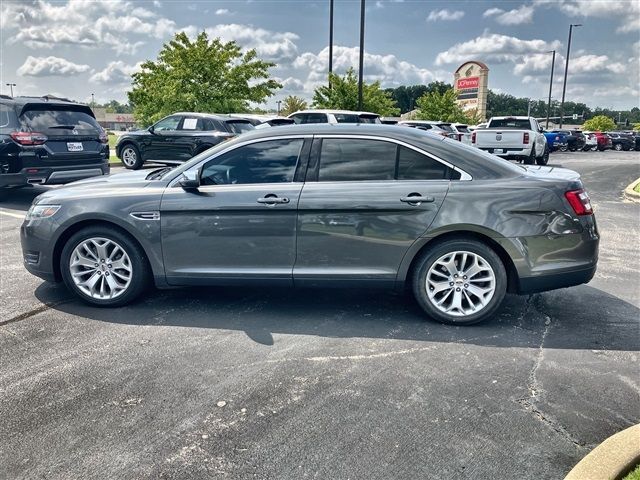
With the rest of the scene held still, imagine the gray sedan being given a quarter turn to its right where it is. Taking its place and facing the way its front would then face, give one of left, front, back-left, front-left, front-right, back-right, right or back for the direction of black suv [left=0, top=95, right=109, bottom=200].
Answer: front-left

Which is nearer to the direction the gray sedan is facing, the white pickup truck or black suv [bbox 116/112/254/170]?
the black suv

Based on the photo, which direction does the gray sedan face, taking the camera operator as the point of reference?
facing to the left of the viewer

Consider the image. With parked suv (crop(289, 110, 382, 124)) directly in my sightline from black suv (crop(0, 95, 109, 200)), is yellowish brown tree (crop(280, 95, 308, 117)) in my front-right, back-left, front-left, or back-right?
front-left

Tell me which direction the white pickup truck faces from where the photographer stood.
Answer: facing away from the viewer and to the right of the viewer

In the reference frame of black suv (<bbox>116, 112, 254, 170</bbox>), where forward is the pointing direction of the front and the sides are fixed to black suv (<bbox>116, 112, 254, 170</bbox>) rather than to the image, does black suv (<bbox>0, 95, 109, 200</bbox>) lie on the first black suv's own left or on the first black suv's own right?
on the first black suv's own left

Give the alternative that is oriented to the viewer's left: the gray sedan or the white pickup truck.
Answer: the gray sedan

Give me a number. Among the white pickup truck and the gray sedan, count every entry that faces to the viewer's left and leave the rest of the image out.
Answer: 1

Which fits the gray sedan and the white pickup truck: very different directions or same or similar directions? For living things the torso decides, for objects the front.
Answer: very different directions

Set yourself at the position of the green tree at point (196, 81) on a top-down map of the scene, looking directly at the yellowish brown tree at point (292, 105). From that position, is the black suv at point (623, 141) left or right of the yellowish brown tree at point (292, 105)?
right

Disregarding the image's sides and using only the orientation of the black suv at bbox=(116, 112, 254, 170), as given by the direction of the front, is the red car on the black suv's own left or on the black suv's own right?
on the black suv's own right

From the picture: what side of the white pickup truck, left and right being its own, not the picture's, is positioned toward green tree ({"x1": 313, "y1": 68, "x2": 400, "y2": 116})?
left

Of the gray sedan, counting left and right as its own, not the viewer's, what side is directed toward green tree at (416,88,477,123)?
right

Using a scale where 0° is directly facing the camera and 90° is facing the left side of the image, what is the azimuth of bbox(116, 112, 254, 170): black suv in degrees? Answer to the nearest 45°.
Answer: approximately 135°

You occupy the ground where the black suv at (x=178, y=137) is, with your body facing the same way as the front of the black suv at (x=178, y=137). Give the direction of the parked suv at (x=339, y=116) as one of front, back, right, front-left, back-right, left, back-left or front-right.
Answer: back-right

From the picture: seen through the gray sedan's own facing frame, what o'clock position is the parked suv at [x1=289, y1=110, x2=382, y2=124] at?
The parked suv is roughly at 3 o'clock from the gray sedan.
